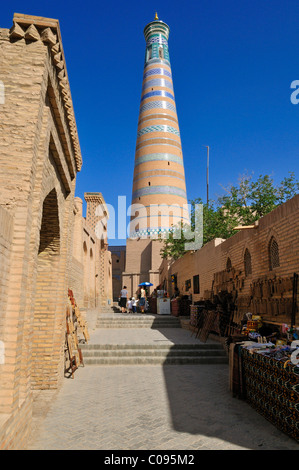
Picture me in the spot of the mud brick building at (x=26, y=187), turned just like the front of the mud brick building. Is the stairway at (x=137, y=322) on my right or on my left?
on my left

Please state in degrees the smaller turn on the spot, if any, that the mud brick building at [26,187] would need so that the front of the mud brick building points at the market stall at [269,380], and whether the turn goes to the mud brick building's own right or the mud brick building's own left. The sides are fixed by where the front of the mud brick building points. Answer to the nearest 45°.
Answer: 0° — it already faces it

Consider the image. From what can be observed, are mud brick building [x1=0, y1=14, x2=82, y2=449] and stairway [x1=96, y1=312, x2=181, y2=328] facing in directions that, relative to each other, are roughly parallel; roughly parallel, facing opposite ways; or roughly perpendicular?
roughly perpendicular

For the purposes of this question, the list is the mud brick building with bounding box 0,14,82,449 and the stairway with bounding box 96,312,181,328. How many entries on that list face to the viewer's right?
1

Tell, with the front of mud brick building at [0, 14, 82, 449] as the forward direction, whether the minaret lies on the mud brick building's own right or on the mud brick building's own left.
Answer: on the mud brick building's own left

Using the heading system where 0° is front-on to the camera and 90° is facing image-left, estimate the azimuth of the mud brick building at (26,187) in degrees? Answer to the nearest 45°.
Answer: approximately 270°

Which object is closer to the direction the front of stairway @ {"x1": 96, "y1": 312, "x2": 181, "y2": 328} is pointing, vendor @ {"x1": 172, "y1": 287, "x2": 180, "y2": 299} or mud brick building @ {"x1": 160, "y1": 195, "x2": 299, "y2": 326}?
the mud brick building

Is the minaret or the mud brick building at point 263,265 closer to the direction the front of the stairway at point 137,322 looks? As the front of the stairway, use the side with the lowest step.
the mud brick building

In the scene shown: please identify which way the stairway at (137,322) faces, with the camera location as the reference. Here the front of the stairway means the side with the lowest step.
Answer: facing the viewer

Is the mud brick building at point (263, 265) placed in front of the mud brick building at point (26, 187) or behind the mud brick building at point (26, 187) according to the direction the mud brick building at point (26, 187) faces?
in front

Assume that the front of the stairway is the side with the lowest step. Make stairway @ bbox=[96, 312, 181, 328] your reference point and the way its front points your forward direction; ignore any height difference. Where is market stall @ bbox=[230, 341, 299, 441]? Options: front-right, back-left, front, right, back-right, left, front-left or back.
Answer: front
